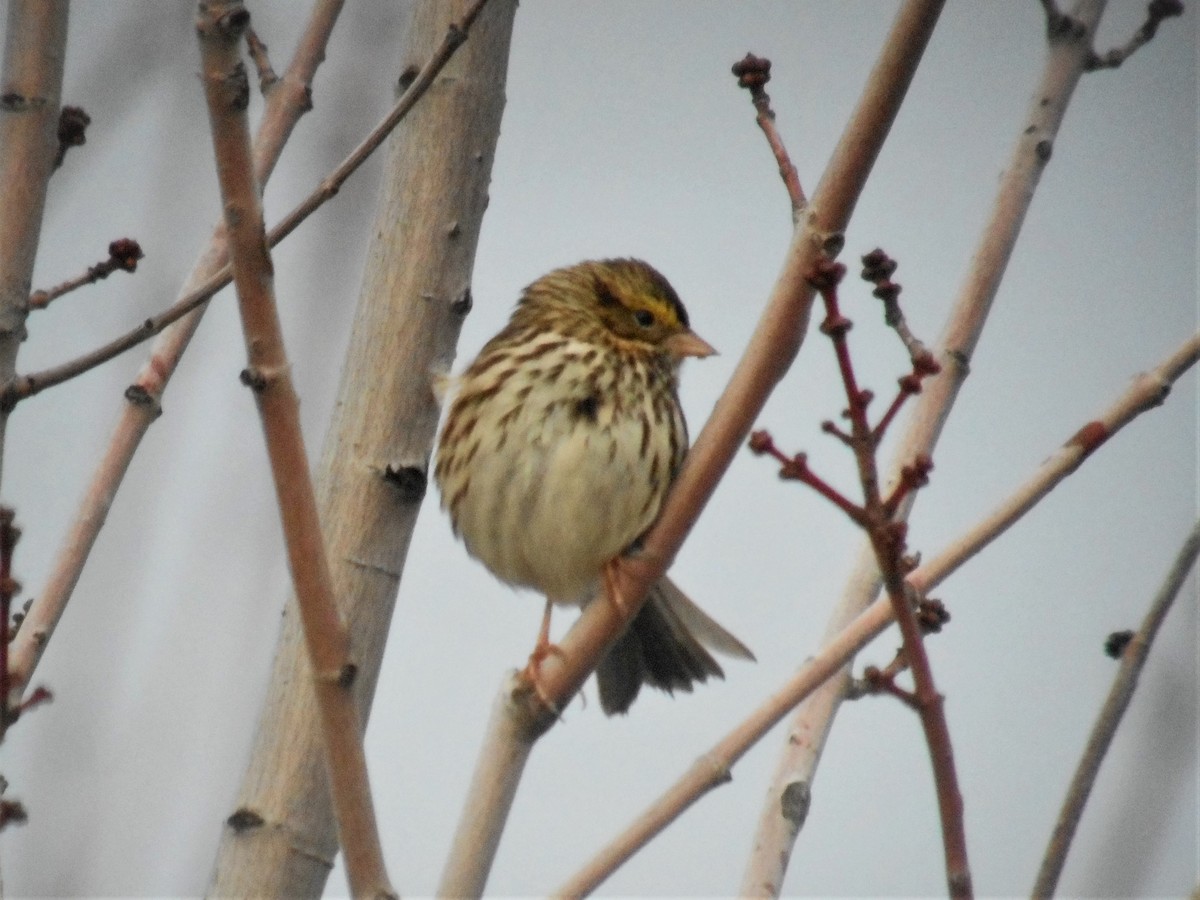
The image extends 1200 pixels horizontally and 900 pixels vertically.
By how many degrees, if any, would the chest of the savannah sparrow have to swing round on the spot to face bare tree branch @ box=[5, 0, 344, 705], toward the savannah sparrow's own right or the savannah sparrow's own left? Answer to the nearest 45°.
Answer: approximately 45° to the savannah sparrow's own right

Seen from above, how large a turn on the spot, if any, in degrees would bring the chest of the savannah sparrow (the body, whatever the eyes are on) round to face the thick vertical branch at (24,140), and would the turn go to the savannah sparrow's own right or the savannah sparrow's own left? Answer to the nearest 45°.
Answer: approximately 45° to the savannah sparrow's own right

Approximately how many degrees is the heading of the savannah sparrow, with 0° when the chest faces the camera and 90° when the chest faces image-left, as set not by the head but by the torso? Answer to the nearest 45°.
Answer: approximately 0°

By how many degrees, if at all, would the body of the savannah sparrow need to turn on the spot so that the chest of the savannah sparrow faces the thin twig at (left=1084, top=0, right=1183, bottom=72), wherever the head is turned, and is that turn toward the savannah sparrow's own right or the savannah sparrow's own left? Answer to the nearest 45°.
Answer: approximately 45° to the savannah sparrow's own left
